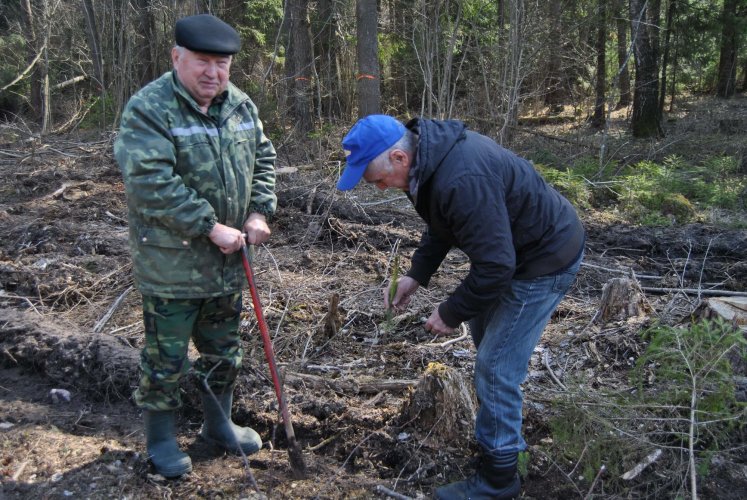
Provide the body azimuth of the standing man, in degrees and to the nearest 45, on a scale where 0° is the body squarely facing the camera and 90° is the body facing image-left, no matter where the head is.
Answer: approximately 315°

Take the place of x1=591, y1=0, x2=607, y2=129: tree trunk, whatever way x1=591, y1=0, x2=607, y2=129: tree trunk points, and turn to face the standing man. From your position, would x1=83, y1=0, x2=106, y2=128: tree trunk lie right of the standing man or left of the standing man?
right

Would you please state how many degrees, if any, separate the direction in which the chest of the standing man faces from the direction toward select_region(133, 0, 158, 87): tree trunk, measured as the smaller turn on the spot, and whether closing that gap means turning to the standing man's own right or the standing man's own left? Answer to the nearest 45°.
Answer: approximately 135° to the standing man's own left

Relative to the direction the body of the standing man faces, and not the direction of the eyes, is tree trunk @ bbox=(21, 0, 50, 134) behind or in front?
behind

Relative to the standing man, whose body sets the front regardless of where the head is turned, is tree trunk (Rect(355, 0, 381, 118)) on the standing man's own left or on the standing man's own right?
on the standing man's own left

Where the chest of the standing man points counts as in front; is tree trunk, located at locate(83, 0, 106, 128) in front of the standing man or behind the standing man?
behind

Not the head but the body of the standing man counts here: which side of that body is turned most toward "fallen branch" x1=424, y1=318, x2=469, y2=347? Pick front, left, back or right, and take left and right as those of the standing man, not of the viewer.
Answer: left

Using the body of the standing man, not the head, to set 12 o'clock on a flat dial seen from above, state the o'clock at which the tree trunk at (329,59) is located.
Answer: The tree trunk is roughly at 8 o'clock from the standing man.
